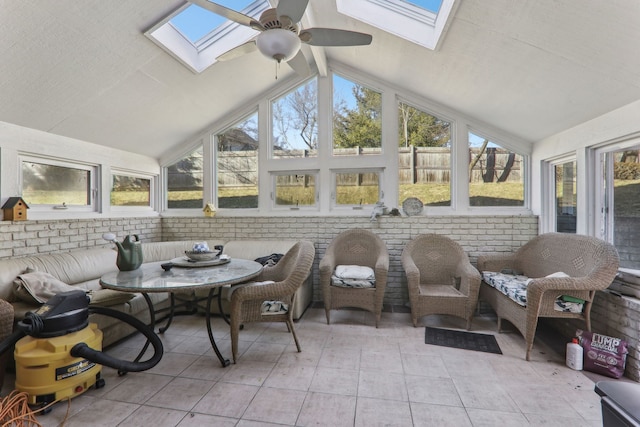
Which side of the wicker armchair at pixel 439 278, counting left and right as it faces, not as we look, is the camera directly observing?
front

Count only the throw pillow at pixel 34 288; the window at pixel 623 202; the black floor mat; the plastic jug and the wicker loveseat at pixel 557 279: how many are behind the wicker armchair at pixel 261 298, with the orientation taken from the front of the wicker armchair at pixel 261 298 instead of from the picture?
4

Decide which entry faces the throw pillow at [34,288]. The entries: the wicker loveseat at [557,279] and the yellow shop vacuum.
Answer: the wicker loveseat

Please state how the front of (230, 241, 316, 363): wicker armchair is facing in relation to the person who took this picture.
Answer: facing to the left of the viewer

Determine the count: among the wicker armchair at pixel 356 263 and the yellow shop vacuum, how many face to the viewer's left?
0

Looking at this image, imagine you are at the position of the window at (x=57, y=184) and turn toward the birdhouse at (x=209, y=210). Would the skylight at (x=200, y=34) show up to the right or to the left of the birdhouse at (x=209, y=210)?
right

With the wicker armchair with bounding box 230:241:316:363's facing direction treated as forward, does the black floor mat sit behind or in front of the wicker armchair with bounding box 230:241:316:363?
behind

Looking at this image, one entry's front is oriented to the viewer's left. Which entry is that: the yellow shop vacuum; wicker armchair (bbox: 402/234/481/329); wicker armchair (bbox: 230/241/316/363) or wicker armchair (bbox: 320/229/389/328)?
wicker armchair (bbox: 230/241/316/363)

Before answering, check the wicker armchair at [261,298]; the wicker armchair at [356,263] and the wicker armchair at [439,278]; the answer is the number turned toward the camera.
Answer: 2

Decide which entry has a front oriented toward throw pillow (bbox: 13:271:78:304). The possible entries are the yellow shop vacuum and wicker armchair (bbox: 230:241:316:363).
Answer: the wicker armchair

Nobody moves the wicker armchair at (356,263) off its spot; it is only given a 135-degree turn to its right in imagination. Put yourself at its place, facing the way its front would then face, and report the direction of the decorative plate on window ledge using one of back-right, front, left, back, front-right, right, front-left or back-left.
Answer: right

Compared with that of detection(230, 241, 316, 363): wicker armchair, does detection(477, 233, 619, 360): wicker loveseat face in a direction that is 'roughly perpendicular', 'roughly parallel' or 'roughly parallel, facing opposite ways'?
roughly parallel

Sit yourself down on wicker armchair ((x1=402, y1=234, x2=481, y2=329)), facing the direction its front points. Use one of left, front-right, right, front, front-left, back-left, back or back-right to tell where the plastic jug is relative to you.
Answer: front-left

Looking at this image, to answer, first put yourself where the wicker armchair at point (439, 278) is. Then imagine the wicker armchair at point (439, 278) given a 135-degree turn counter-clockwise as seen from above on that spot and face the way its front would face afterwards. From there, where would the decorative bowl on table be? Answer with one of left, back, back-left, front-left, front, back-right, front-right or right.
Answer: back

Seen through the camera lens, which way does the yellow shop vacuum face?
facing the viewer and to the right of the viewer
